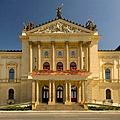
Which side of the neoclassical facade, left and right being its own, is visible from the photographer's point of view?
front
